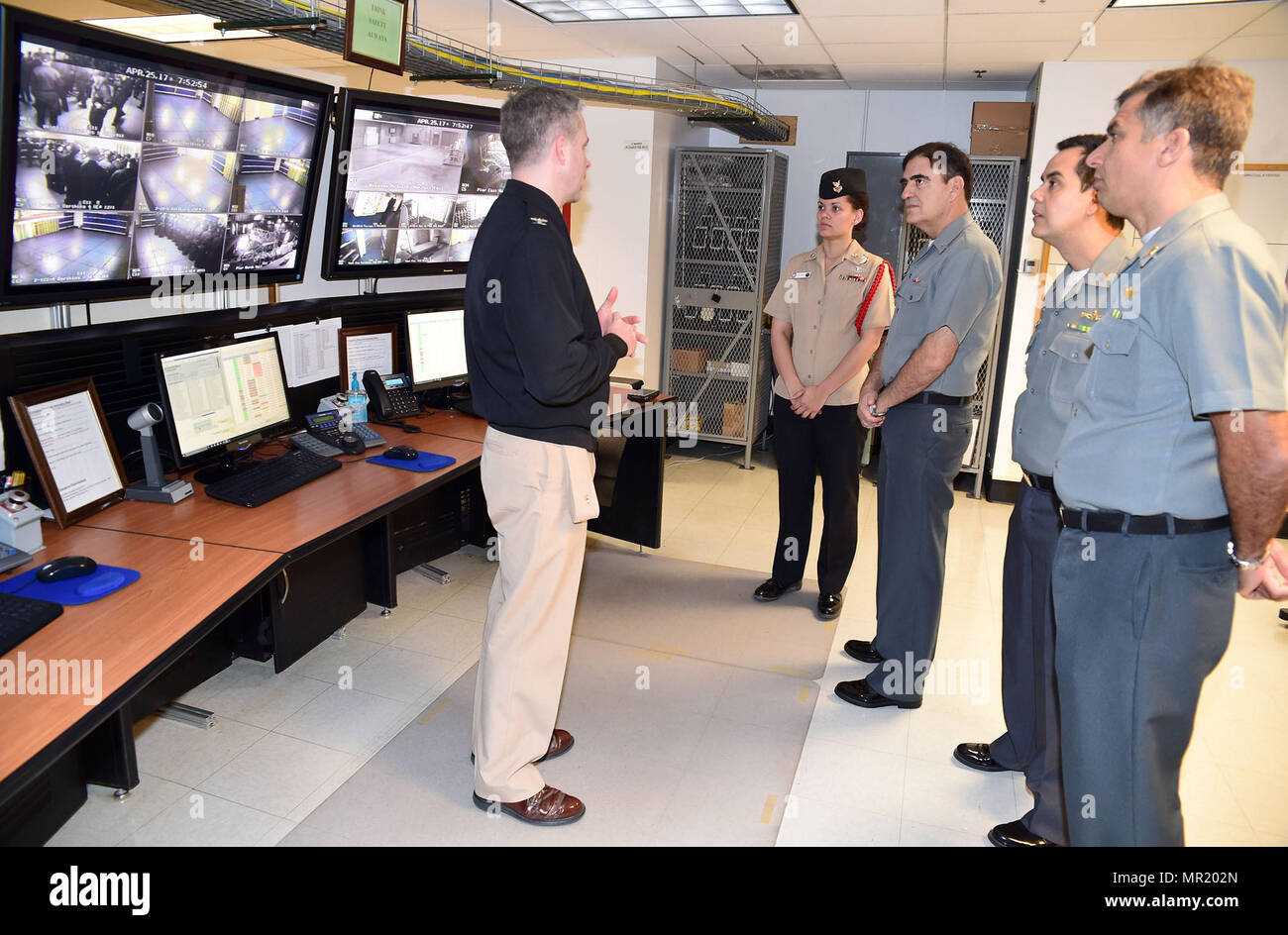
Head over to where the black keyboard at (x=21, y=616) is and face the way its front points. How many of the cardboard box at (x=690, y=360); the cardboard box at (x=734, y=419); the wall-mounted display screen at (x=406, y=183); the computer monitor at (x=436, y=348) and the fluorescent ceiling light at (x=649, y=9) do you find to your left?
5

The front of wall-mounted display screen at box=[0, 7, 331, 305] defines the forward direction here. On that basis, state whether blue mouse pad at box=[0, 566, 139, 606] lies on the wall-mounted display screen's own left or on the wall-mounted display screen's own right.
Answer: on the wall-mounted display screen's own right

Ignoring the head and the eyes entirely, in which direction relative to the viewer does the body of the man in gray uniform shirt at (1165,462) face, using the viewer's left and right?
facing to the left of the viewer

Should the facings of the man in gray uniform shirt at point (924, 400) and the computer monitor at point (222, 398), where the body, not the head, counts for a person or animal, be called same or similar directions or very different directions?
very different directions

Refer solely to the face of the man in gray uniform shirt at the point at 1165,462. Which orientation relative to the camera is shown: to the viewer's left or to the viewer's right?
to the viewer's left

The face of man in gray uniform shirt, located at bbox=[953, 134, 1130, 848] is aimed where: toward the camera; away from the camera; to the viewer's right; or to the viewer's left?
to the viewer's left

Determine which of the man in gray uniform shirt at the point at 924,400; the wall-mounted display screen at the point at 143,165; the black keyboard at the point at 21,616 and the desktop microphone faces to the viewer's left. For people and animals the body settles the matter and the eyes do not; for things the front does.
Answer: the man in gray uniform shirt

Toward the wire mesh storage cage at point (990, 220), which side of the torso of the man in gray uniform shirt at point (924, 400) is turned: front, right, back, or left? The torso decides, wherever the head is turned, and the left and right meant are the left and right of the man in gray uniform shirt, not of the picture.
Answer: right

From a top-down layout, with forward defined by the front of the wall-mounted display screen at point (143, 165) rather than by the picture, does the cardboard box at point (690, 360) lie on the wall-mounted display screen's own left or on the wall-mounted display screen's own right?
on the wall-mounted display screen's own left

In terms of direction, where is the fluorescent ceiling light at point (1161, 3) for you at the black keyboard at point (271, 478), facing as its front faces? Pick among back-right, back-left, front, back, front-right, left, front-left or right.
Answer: front-left

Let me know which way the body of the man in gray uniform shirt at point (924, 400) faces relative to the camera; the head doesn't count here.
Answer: to the viewer's left

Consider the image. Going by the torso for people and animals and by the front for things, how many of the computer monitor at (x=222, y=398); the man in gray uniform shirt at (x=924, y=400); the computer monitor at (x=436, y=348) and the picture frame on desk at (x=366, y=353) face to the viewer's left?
1

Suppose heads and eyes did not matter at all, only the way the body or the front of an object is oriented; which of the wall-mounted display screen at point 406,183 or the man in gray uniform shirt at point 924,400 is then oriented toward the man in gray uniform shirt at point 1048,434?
the wall-mounted display screen

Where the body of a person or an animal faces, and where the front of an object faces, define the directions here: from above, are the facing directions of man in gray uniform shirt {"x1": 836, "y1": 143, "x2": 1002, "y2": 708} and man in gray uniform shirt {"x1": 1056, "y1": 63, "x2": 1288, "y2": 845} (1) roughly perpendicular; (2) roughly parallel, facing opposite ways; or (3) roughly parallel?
roughly parallel

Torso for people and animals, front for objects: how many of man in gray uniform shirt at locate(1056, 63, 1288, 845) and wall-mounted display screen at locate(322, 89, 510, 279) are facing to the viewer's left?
1

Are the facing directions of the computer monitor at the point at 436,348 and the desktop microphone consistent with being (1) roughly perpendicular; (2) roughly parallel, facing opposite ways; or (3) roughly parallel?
roughly parallel

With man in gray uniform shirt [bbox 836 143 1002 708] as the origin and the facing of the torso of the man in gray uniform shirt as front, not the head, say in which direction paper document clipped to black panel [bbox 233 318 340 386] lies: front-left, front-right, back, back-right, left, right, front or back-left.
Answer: front
